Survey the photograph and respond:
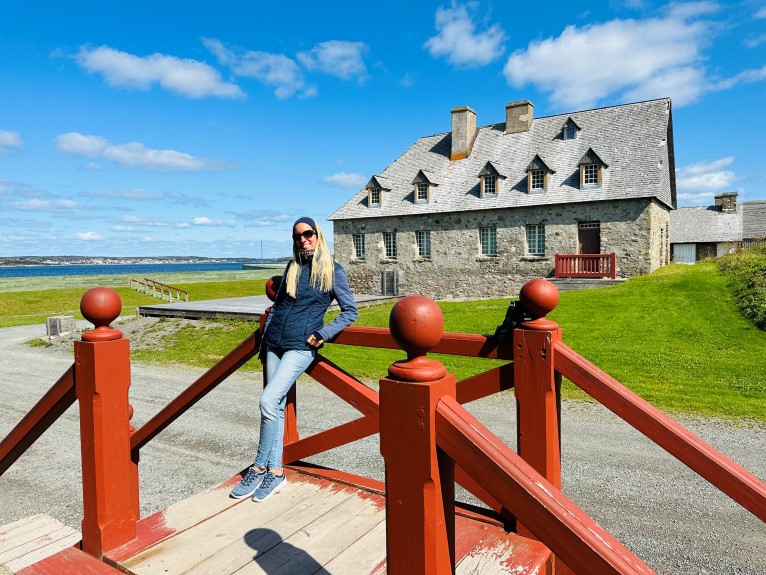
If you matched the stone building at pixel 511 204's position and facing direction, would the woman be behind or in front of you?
in front

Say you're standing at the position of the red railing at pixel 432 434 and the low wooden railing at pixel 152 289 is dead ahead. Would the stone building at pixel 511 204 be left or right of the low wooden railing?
right

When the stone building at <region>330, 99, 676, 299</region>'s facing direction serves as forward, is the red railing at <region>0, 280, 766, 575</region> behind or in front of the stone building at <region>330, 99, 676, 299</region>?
in front

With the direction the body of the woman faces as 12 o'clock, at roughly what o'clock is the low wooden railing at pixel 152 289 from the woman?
The low wooden railing is roughly at 4 o'clock from the woman.

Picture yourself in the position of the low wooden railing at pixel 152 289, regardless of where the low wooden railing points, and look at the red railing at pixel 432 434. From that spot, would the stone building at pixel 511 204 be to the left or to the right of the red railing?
left

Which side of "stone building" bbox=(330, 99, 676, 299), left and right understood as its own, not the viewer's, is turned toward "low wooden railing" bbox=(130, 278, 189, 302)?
right

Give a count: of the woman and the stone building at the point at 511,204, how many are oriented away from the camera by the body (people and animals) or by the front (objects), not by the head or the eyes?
0

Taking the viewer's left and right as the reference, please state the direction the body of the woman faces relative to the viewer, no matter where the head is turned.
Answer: facing the viewer and to the left of the viewer

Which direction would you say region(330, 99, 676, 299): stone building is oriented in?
toward the camera

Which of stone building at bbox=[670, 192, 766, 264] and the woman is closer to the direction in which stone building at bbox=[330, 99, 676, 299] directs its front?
the woman

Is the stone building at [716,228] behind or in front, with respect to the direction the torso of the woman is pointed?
behind

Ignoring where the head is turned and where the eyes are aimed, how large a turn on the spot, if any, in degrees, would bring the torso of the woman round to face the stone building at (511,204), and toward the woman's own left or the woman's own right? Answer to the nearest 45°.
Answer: approximately 180°
